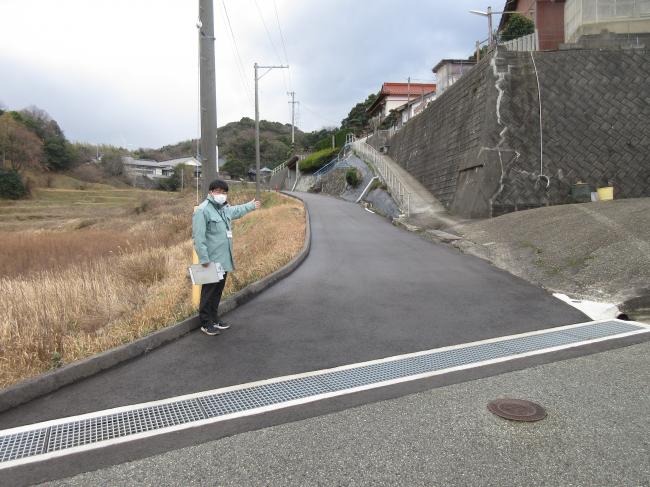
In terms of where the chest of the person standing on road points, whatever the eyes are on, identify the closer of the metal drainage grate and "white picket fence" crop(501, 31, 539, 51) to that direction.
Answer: the metal drainage grate

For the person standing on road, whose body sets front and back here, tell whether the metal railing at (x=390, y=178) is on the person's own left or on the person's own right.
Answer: on the person's own left

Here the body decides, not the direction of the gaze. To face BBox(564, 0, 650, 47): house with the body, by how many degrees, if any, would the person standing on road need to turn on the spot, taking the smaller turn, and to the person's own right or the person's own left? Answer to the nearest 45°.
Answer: approximately 90° to the person's own left

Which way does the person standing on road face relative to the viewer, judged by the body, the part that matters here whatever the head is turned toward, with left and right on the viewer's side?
facing the viewer and to the right of the viewer

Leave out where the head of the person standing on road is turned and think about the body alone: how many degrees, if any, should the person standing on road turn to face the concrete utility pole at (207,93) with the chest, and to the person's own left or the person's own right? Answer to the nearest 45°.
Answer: approximately 135° to the person's own left

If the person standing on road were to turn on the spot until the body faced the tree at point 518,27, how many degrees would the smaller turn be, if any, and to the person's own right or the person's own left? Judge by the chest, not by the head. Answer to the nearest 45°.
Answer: approximately 90° to the person's own left

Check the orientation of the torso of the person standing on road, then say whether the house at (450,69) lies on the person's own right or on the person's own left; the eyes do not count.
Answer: on the person's own left

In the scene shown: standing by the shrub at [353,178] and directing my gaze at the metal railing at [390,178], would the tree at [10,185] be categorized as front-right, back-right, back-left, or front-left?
back-right

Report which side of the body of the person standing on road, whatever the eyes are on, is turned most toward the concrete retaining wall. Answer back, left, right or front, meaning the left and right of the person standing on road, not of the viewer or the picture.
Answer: left

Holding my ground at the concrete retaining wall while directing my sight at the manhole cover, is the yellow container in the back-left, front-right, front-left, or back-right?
front-left

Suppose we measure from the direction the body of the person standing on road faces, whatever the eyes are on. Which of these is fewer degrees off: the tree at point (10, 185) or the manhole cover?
the manhole cover

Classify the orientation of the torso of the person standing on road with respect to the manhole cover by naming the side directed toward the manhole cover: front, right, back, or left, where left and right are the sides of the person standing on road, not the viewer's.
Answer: front
